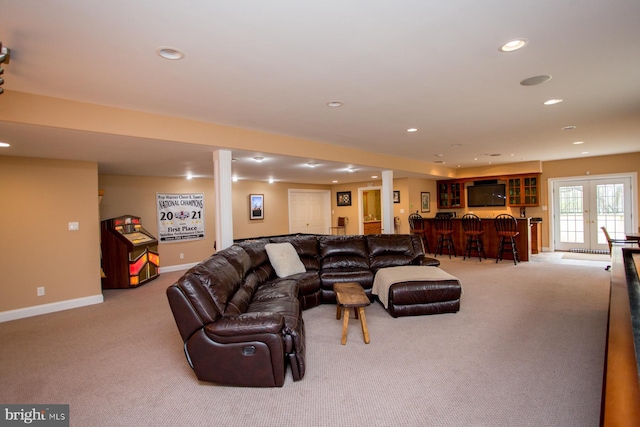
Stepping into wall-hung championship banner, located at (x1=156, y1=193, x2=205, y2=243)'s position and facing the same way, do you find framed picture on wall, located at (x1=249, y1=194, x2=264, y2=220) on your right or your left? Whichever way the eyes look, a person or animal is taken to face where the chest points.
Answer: on your left

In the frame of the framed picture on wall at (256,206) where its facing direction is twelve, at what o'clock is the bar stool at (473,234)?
The bar stool is roughly at 10 o'clock from the framed picture on wall.

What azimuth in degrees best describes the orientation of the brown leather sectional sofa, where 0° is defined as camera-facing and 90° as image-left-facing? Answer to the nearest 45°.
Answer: approximately 315°

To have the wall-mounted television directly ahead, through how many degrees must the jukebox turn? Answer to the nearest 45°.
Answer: approximately 45° to its left

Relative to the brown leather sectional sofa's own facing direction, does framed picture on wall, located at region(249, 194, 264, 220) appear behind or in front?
behind

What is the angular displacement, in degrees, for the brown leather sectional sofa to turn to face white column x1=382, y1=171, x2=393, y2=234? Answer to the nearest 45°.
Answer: approximately 90° to its left

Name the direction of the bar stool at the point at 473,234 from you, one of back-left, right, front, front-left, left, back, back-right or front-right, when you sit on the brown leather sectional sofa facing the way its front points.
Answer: left

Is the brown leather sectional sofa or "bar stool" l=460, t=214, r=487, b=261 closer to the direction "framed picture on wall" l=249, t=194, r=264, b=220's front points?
the brown leather sectional sofa
